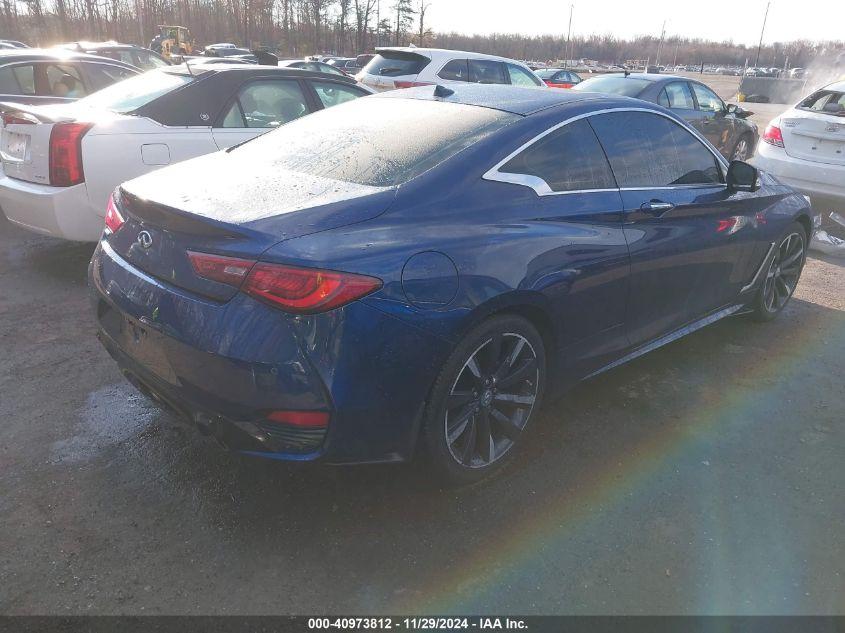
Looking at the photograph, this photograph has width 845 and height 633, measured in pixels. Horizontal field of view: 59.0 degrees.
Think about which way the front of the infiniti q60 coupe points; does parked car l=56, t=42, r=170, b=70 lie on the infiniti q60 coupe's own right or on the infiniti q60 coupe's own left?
on the infiniti q60 coupe's own left

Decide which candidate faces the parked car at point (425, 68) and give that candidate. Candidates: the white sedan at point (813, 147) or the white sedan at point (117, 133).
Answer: the white sedan at point (117, 133)

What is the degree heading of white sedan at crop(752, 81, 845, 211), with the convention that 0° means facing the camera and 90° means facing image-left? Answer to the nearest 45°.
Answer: approximately 225°

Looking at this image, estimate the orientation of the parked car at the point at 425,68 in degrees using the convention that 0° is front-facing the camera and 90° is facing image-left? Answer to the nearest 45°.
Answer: approximately 225°

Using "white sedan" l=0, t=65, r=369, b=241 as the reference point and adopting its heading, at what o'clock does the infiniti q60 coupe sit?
The infiniti q60 coupe is roughly at 4 o'clock from the white sedan.

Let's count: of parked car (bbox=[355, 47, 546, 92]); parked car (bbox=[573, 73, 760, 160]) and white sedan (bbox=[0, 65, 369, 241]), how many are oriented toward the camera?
0

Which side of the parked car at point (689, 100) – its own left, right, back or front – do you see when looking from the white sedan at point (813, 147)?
right

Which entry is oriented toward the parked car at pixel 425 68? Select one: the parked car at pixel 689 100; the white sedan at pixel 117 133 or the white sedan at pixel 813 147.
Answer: the white sedan at pixel 117 133

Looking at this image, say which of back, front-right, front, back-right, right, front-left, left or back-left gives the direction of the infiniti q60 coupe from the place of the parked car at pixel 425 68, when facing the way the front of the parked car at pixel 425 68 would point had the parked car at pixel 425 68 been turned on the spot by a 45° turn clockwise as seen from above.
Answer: right

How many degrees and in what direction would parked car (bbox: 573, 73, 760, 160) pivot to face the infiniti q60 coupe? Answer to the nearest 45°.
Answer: approximately 135° to its right

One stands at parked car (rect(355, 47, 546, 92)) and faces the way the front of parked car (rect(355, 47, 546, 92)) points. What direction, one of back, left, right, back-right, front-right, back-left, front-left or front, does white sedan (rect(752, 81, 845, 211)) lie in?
right

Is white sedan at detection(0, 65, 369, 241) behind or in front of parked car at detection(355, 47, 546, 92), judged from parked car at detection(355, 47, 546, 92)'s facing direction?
behind

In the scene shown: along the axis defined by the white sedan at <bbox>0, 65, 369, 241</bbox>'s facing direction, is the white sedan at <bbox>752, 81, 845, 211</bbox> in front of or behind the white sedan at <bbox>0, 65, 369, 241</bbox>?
in front
